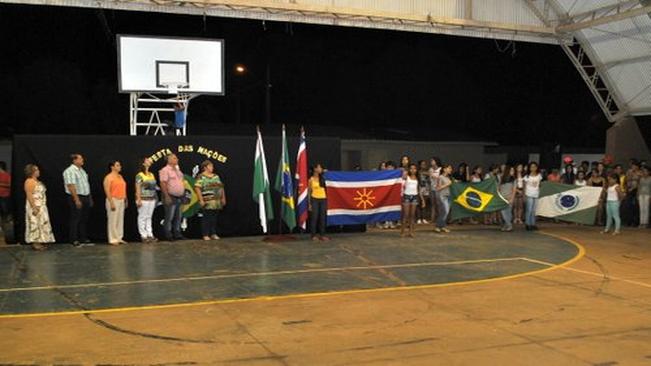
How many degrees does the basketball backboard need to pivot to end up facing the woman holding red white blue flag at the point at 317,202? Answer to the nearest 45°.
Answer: approximately 45° to its left

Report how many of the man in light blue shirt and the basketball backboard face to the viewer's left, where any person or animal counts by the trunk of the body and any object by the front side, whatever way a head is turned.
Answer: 0

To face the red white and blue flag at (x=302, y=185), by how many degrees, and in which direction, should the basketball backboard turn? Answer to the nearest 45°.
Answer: approximately 45° to its left

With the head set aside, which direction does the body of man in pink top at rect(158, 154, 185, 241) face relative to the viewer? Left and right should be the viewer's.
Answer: facing the viewer and to the right of the viewer

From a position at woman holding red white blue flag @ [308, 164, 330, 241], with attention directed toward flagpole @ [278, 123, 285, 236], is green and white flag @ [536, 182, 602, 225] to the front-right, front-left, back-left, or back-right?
back-right

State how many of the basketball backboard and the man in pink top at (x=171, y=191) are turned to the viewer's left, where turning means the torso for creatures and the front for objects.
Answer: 0

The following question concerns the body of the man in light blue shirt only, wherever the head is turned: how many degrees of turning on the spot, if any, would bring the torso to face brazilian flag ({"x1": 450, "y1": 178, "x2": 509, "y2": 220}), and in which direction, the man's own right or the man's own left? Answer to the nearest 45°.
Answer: approximately 45° to the man's own left

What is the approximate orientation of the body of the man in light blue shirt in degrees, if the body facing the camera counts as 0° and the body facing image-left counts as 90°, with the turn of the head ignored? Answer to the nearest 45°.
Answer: approximately 315°

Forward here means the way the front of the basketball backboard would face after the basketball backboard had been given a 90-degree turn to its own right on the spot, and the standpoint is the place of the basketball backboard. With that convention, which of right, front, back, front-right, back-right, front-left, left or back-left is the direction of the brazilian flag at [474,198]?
back

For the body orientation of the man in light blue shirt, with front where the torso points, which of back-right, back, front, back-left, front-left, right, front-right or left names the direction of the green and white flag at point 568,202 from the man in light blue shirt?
front-left
